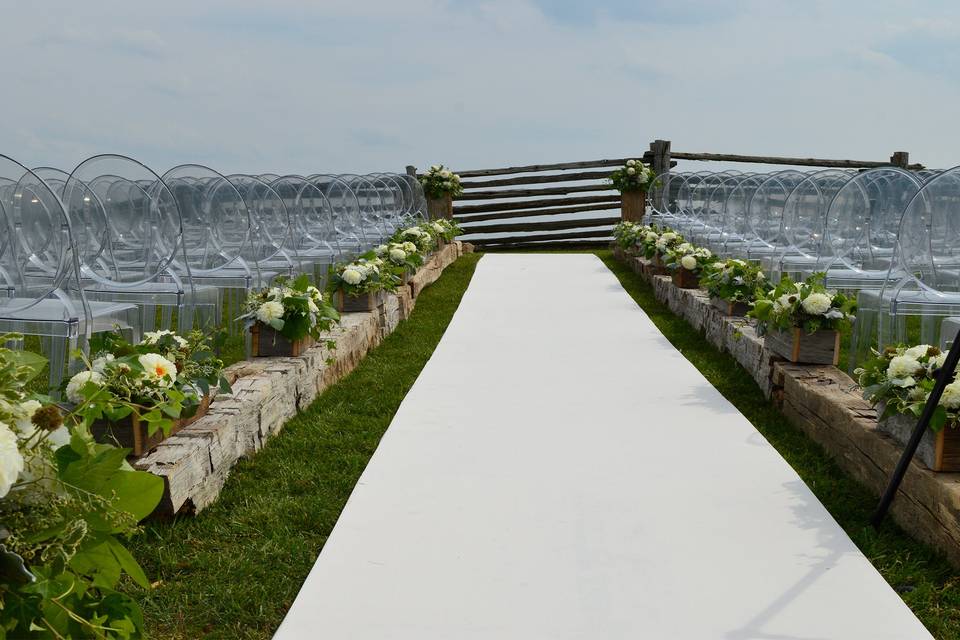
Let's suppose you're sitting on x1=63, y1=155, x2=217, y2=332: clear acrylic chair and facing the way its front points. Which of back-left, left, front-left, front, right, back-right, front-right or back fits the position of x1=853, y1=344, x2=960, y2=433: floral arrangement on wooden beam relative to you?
right

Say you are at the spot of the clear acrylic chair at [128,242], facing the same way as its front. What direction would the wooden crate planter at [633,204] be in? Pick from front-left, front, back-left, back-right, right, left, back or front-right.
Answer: front

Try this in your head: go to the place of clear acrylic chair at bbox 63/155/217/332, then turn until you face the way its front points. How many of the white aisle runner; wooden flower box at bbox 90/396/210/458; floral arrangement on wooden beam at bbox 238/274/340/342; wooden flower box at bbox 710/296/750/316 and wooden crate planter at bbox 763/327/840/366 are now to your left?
0

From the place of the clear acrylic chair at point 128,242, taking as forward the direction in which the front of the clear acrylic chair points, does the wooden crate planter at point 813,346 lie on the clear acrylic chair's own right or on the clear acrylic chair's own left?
on the clear acrylic chair's own right

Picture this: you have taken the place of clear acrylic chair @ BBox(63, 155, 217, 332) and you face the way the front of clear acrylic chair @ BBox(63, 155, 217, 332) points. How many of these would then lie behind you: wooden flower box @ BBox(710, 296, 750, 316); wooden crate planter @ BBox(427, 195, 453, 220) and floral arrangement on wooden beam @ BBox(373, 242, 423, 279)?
0

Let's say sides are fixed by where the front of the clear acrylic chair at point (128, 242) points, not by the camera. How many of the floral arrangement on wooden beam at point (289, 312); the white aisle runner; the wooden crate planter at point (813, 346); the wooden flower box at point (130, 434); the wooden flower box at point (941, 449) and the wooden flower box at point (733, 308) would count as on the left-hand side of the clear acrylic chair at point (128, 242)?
0

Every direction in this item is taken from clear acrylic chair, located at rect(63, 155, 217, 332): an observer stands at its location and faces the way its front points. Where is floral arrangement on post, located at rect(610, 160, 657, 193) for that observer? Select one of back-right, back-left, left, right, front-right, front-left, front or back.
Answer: front

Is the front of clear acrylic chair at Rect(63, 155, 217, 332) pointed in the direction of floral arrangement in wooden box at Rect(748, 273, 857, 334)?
no

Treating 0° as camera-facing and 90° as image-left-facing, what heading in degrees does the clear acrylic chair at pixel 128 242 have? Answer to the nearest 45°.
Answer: approximately 225°

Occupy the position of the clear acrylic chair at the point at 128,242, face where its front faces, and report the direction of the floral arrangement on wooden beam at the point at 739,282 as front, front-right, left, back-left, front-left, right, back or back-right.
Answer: front-right

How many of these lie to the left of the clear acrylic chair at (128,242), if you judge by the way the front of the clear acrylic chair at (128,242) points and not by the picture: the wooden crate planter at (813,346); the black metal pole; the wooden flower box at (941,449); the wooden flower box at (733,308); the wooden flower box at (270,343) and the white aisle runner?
0

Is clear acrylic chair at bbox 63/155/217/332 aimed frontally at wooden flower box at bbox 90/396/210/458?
no

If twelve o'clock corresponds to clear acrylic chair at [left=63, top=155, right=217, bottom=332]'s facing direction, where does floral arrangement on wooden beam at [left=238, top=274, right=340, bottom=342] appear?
The floral arrangement on wooden beam is roughly at 3 o'clock from the clear acrylic chair.

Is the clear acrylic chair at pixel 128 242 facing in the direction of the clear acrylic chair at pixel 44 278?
no

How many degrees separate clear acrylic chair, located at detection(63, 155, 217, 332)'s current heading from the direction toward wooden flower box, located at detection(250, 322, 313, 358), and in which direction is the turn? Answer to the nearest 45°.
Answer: approximately 90° to its right

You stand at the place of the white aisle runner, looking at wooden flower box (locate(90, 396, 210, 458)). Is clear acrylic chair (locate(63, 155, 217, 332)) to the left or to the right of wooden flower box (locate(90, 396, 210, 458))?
right
